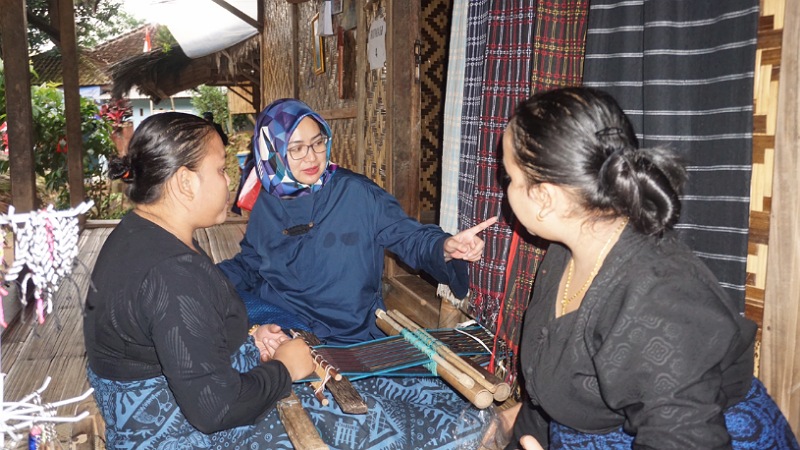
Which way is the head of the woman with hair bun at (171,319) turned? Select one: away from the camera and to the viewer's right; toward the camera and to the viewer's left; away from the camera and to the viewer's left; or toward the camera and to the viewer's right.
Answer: away from the camera and to the viewer's right

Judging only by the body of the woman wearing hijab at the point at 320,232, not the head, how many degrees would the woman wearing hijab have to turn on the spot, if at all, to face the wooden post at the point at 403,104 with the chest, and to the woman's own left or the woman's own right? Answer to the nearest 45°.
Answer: approximately 180°

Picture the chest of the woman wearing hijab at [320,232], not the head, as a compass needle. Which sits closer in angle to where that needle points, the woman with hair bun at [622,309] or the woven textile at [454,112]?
the woman with hair bun

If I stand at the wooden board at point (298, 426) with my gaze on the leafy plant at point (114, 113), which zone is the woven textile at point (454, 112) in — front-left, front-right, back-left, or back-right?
front-right

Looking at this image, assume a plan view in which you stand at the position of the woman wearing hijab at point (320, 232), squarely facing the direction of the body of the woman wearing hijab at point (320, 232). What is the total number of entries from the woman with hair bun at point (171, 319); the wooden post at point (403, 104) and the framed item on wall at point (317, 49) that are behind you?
2

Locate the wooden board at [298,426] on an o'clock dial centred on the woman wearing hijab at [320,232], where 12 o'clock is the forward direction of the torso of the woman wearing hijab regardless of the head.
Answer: The wooden board is roughly at 12 o'clock from the woman wearing hijab.

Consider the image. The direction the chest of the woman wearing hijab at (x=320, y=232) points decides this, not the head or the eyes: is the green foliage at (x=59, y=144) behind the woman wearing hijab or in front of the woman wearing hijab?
behind

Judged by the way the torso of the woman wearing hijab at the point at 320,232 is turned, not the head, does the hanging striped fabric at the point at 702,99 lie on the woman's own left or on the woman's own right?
on the woman's own left

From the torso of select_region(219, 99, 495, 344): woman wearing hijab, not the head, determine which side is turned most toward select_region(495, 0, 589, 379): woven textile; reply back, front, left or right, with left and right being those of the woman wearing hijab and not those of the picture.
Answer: left

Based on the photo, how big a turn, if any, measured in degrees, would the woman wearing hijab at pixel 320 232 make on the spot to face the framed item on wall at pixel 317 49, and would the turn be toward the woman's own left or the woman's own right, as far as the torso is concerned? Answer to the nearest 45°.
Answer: approximately 180°

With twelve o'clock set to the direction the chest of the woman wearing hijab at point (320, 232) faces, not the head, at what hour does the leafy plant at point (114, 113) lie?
The leafy plant is roughly at 5 o'clock from the woman wearing hijab.

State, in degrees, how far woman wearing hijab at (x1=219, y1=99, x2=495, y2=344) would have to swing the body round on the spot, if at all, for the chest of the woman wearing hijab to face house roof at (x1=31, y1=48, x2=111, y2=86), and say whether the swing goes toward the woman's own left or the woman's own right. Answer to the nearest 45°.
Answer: approximately 135° to the woman's own right

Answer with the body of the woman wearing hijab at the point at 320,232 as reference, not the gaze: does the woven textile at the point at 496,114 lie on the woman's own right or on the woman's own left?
on the woman's own left

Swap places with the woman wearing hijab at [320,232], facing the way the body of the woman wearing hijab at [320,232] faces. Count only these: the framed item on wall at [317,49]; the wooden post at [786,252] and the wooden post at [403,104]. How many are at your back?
2

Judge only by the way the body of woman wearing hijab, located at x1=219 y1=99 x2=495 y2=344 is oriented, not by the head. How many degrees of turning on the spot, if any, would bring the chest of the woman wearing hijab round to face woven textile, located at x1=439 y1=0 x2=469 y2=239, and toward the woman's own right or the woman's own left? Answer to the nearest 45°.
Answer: approximately 135° to the woman's own left

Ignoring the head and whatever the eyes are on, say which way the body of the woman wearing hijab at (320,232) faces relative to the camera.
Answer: toward the camera

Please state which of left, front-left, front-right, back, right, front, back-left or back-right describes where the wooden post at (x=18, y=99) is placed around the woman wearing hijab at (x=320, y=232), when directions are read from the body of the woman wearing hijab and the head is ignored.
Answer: back-right

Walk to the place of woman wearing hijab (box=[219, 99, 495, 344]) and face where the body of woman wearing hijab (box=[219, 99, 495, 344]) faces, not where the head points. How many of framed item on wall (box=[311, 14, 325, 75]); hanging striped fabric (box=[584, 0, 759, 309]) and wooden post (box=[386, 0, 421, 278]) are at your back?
2
